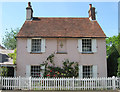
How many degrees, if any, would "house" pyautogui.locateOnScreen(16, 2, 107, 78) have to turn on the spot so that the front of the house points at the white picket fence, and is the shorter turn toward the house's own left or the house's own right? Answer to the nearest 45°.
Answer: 0° — it already faces it

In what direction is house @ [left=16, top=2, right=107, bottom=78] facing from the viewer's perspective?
toward the camera
